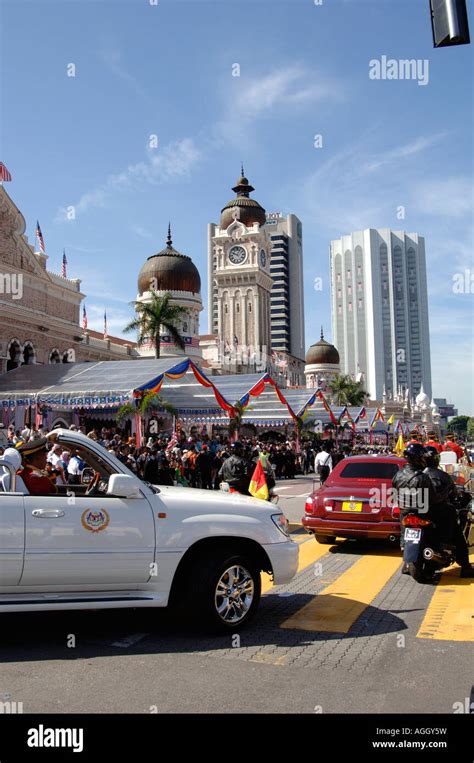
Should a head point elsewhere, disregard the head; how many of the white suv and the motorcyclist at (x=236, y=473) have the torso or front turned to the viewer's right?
1

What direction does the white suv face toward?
to the viewer's right

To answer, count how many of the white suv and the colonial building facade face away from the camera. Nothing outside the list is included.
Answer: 0

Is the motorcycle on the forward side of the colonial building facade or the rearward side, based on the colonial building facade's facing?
on the forward side

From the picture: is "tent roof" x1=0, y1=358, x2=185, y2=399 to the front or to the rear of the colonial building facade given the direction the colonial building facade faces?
to the front

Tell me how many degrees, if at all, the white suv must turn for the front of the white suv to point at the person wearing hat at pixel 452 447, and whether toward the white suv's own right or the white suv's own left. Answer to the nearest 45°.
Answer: approximately 45° to the white suv's own left

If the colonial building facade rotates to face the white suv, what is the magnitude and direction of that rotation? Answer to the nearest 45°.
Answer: approximately 45° to its right

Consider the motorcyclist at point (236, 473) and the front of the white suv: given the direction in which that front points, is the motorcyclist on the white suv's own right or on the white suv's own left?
on the white suv's own left

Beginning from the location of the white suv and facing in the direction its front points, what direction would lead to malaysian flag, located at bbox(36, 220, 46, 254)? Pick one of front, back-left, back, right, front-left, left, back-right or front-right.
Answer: left

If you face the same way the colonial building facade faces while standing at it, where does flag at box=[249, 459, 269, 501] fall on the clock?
The flag is roughly at 1 o'clock from the colonial building facade.

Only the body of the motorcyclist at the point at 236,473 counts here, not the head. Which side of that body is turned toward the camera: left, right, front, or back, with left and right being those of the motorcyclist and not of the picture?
back

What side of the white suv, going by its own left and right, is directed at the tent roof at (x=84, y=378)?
left
